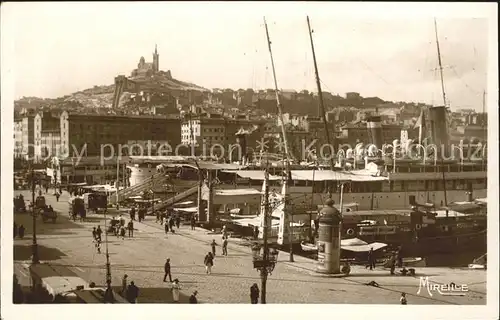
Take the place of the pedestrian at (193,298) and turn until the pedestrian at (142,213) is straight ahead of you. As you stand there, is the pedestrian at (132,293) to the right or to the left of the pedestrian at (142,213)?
left

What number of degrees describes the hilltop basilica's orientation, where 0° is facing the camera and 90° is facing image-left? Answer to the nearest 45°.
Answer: approximately 270°
